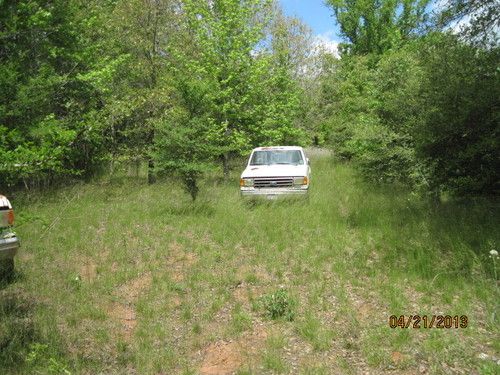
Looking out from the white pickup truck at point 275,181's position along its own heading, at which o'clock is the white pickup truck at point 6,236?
the white pickup truck at point 6,236 is roughly at 1 o'clock from the white pickup truck at point 275,181.

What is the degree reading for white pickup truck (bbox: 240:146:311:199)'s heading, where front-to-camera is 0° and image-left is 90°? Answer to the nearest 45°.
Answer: approximately 0°
